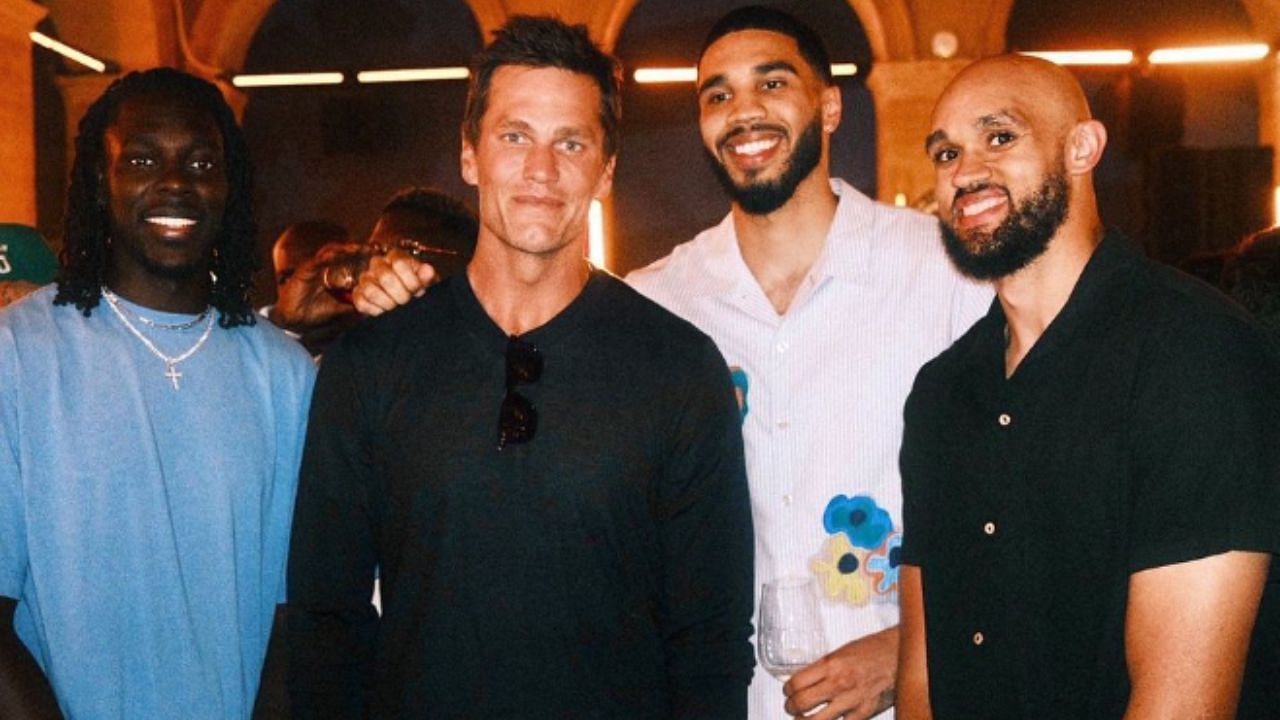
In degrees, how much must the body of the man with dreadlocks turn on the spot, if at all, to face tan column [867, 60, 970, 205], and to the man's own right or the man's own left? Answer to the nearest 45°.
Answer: approximately 135° to the man's own left

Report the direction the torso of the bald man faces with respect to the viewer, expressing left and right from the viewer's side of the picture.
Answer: facing the viewer and to the left of the viewer

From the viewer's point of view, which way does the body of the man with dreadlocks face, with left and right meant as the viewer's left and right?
facing the viewer

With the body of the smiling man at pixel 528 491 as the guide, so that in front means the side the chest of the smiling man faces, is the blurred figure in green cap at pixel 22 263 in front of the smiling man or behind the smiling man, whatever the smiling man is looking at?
behind

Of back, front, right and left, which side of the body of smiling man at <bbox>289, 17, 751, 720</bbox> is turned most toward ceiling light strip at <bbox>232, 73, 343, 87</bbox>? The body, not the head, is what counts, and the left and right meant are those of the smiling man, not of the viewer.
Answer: back

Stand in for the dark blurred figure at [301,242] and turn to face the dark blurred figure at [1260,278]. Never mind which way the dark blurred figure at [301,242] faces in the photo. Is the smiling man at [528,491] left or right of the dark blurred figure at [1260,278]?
right

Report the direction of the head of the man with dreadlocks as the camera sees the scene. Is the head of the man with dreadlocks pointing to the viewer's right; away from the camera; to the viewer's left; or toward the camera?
toward the camera

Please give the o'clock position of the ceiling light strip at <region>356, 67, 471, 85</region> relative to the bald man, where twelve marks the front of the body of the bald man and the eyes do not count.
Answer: The ceiling light strip is roughly at 3 o'clock from the bald man.

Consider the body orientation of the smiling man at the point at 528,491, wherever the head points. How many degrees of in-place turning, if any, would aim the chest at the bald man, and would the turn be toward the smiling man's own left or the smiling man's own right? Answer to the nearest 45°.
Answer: approximately 90° to the smiling man's own left

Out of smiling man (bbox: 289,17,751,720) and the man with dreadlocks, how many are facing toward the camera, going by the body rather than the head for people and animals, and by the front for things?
2

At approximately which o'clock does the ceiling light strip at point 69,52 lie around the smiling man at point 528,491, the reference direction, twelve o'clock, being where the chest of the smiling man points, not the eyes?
The ceiling light strip is roughly at 5 o'clock from the smiling man.

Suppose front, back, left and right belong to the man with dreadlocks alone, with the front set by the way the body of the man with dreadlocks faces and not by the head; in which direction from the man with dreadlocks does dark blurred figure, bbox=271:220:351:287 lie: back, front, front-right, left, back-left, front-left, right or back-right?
back

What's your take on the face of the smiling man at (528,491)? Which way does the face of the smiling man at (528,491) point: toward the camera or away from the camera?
toward the camera

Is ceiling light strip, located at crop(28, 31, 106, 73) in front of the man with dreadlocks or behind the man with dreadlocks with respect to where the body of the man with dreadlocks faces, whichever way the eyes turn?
behind
